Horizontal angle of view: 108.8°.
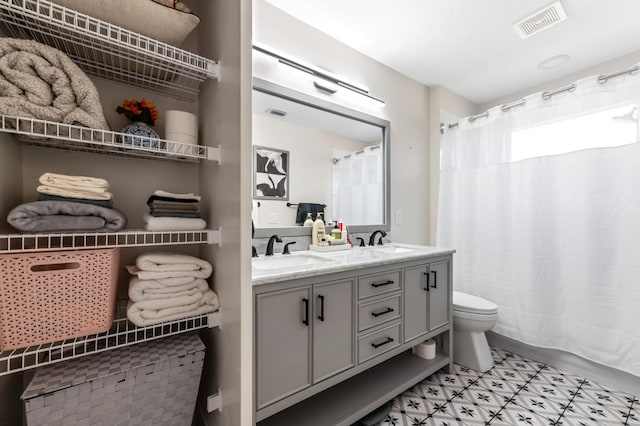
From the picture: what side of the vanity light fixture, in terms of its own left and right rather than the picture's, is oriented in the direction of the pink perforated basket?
right

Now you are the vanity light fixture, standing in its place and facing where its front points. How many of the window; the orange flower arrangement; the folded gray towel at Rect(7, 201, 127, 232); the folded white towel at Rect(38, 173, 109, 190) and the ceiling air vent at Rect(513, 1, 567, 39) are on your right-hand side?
3

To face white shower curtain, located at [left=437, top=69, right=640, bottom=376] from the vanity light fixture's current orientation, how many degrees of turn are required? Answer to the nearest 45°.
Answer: approximately 45° to its left

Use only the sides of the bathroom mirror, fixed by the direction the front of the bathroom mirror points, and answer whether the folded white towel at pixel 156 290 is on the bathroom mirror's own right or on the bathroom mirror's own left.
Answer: on the bathroom mirror's own right

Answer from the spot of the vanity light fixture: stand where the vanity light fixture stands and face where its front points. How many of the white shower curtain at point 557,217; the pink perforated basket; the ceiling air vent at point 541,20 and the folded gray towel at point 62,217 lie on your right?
2

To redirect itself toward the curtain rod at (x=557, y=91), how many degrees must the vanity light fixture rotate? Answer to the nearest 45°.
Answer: approximately 45° to its left

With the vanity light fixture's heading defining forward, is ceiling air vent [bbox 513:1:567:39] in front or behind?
in front

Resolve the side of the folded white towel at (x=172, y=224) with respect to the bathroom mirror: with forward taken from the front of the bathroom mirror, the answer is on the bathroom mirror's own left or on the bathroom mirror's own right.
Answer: on the bathroom mirror's own right

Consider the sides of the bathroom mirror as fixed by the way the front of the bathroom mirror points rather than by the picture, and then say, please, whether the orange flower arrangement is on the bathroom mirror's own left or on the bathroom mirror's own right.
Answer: on the bathroom mirror's own right

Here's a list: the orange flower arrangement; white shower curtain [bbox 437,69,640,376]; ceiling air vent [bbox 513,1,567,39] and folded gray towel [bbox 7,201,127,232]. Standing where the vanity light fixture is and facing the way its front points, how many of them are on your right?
2

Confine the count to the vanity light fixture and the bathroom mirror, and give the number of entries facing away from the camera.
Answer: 0

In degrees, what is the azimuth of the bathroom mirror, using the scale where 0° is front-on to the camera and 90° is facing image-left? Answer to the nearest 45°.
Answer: approximately 315°

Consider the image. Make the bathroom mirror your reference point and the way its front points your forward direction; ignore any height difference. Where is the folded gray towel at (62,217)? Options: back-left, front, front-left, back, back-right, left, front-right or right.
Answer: right

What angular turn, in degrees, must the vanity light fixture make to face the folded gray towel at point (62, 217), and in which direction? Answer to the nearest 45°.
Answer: approximately 90° to its right
